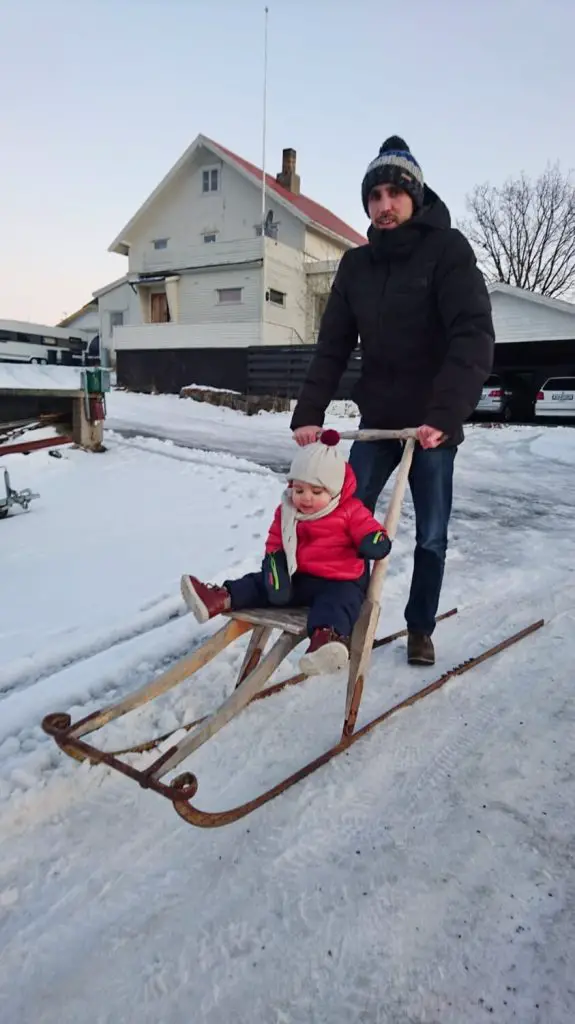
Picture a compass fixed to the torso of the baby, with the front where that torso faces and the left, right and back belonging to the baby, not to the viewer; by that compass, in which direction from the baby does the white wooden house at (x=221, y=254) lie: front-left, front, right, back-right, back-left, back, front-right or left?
back-right

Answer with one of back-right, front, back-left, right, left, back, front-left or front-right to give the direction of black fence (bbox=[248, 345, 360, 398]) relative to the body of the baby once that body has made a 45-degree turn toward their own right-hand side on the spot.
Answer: right

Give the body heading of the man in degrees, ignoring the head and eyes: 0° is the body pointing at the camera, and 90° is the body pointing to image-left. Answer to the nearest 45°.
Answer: approximately 45°

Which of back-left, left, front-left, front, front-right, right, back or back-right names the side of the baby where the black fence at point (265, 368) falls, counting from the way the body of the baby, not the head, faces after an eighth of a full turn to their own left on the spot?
back

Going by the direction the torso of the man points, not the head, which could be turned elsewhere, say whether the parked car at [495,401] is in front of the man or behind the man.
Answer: behind

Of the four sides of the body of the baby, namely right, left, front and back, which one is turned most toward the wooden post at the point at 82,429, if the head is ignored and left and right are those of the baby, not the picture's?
right

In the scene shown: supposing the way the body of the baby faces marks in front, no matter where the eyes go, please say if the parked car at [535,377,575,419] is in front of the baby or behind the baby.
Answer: behind

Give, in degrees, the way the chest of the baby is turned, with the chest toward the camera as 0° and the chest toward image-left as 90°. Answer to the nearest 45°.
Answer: approximately 45°
